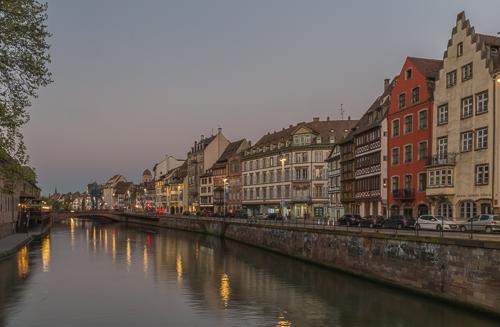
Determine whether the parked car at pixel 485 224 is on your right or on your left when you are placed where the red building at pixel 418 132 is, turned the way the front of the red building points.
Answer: on your left

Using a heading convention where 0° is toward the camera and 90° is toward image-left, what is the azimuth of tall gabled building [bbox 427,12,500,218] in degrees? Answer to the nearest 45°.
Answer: approximately 45°

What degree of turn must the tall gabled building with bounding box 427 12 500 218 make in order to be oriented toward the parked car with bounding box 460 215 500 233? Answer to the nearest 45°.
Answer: approximately 45° to its left

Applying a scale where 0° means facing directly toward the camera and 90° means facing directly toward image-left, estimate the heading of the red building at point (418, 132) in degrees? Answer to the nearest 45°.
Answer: approximately 45°
